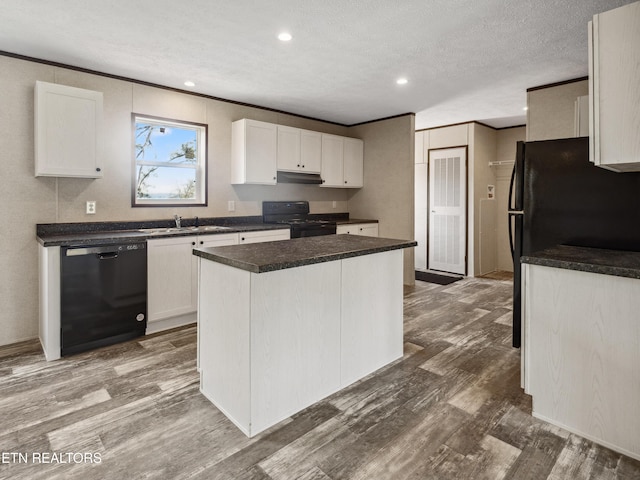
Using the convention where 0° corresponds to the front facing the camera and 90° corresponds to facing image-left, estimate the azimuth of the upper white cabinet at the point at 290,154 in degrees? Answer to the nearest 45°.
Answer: approximately 315°

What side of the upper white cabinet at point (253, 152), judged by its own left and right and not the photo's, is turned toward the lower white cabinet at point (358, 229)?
left

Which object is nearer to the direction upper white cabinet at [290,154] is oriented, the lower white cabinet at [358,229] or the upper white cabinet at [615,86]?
the upper white cabinet

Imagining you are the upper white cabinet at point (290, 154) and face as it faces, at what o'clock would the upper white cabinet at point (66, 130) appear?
the upper white cabinet at point (66, 130) is roughly at 3 o'clock from the upper white cabinet at point (290, 154).

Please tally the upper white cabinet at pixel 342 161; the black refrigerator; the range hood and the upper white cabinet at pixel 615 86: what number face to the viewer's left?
2
